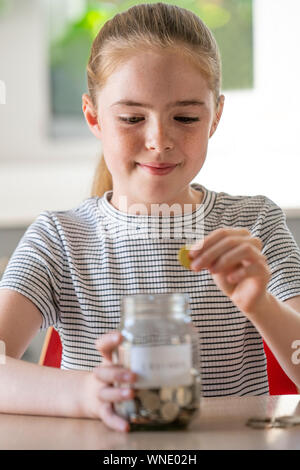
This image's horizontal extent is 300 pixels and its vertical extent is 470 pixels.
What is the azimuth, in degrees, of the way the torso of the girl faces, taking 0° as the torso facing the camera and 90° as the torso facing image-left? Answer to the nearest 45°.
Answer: approximately 0°
